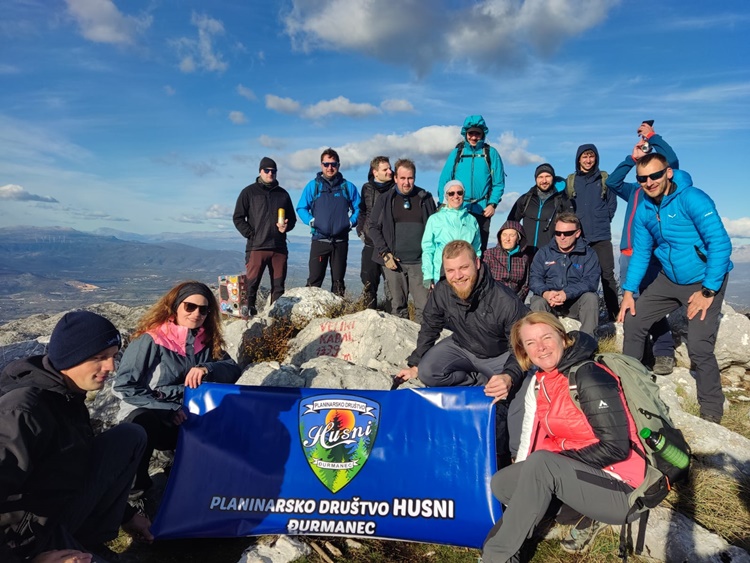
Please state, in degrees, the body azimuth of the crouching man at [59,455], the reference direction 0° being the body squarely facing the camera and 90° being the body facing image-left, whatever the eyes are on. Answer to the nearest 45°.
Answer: approximately 270°

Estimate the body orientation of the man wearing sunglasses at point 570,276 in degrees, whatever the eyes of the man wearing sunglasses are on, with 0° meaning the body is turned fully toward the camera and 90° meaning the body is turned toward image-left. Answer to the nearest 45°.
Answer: approximately 0°

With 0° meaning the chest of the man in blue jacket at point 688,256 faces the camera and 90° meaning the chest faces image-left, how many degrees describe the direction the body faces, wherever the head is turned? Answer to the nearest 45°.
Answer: approximately 45°
